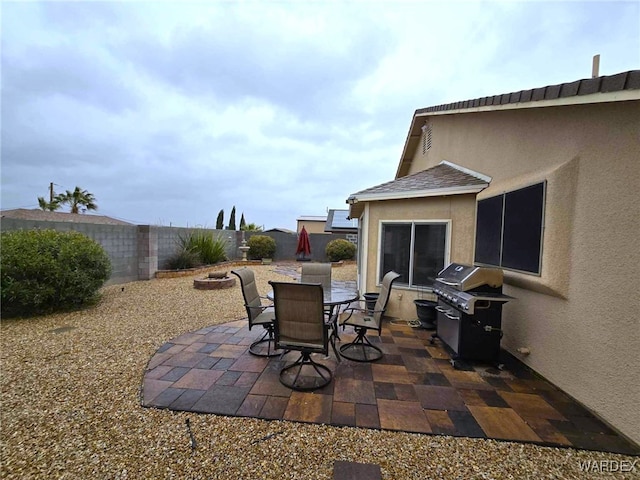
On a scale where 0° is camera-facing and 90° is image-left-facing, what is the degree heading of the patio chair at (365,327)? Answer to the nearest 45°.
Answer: approximately 90°

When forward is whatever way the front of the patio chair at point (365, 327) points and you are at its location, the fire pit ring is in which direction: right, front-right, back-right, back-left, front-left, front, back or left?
front-right

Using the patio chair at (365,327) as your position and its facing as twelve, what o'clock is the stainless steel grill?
The stainless steel grill is roughly at 6 o'clock from the patio chair.

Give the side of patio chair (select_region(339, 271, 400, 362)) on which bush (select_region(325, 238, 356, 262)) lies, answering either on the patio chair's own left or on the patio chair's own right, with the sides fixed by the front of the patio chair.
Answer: on the patio chair's own right

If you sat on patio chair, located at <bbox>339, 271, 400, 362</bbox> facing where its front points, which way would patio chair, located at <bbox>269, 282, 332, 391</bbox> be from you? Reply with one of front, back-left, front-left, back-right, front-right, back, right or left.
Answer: front-left

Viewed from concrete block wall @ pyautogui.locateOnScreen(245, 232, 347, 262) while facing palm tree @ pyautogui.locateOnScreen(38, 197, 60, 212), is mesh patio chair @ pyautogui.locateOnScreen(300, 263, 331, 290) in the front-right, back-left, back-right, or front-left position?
back-left

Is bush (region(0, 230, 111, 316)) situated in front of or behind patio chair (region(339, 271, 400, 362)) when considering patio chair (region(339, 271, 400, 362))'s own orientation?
in front

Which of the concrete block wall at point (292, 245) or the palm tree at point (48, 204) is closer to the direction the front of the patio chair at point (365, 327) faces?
the palm tree

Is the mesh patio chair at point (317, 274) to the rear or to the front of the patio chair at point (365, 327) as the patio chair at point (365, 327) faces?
to the front

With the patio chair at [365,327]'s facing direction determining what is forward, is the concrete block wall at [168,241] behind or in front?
in front

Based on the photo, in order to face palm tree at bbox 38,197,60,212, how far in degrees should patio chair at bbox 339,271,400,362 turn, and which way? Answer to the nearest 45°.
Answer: approximately 45° to its right

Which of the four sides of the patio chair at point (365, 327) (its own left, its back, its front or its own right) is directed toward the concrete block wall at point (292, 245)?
right

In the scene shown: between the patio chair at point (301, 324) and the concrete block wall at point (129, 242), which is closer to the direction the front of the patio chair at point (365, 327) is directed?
the concrete block wall

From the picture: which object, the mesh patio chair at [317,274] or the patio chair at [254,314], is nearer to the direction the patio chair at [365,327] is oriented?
the patio chair
